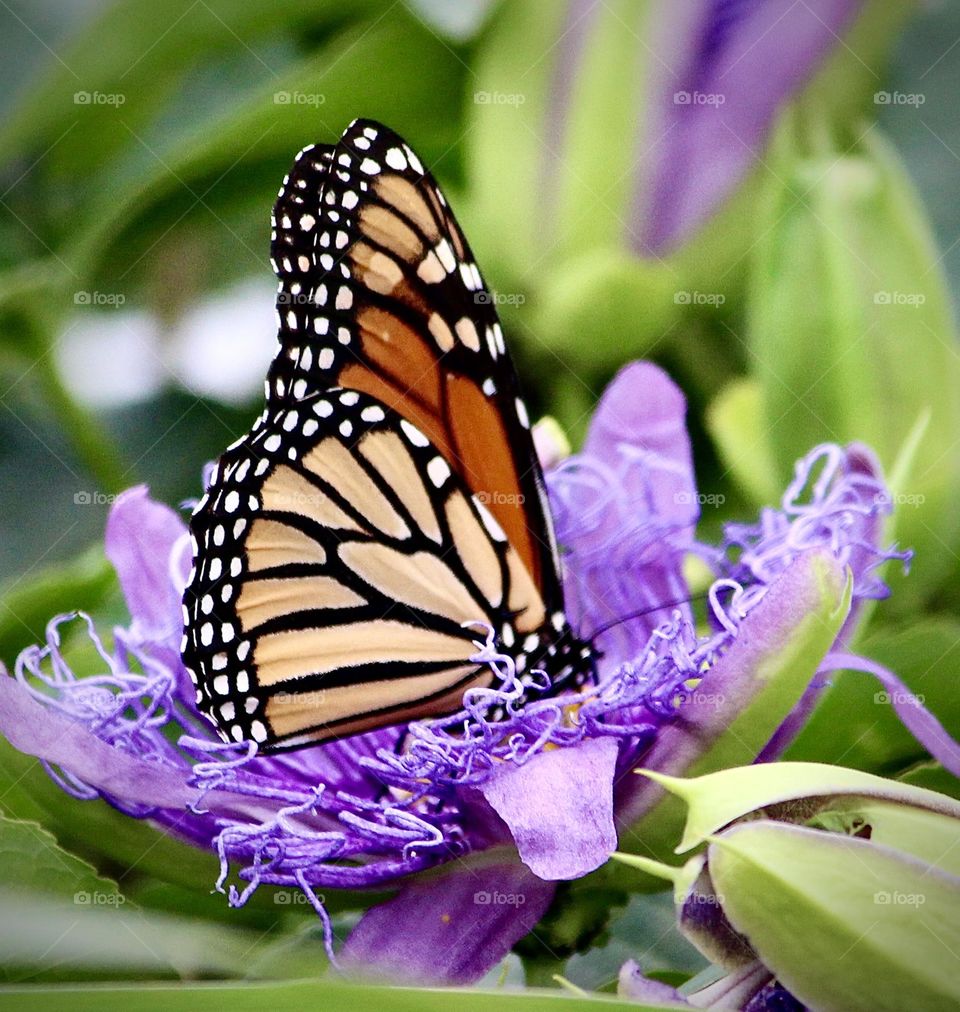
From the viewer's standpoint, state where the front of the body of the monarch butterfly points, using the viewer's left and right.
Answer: facing to the right of the viewer
